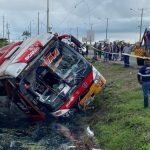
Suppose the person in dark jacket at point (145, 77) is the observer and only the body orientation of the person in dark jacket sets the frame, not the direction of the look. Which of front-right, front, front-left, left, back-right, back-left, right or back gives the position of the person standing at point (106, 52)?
front

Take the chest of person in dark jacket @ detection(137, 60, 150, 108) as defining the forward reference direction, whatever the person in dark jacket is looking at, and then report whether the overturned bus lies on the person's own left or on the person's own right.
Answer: on the person's own left
